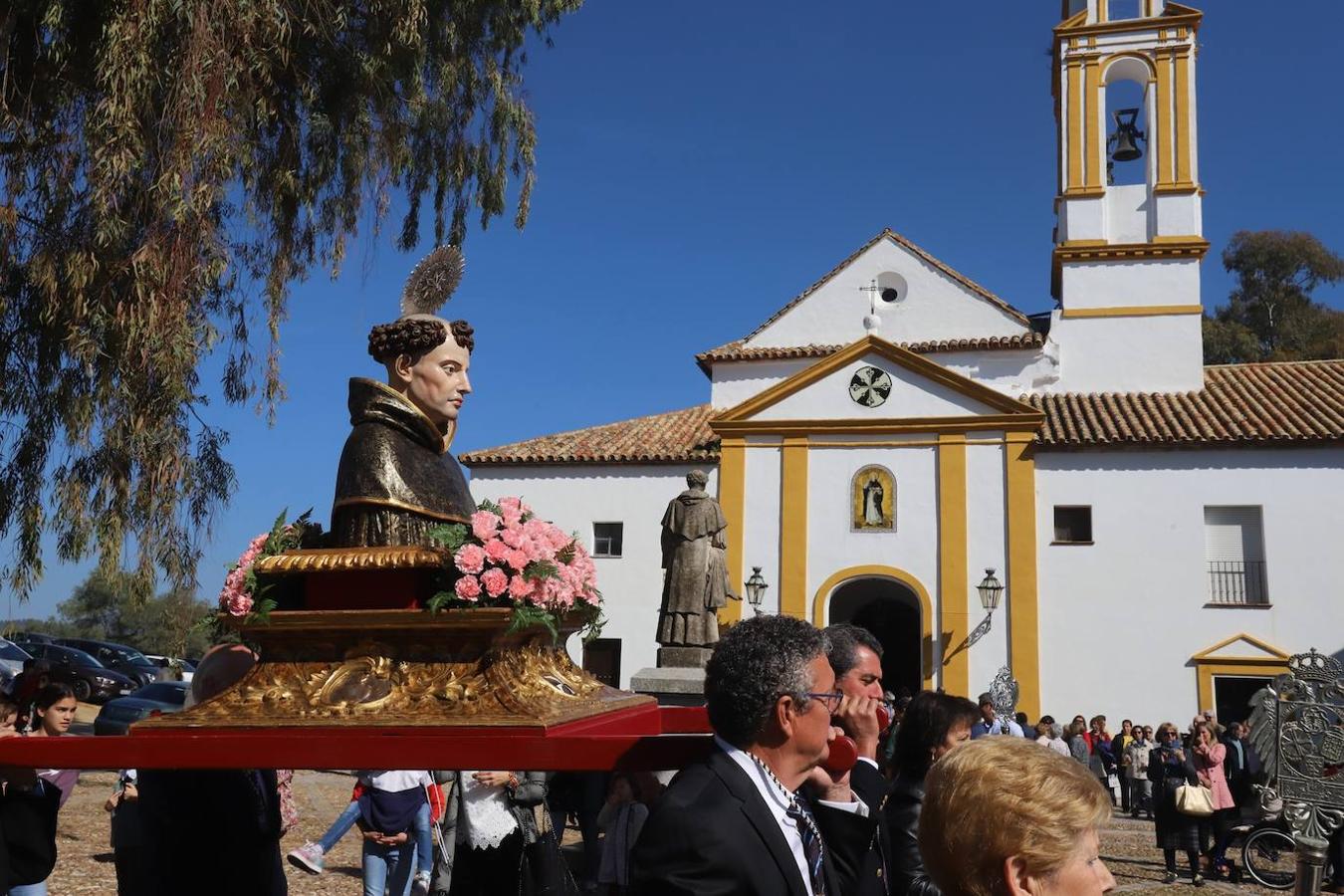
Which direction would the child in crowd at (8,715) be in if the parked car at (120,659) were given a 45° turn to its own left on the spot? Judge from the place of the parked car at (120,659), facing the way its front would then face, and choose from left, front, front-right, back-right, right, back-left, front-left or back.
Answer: right

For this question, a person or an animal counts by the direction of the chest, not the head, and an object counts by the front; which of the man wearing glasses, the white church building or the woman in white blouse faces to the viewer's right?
the man wearing glasses

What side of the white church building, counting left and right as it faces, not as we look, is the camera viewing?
front

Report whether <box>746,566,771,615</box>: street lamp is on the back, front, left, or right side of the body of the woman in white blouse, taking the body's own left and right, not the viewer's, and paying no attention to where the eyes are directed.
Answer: back

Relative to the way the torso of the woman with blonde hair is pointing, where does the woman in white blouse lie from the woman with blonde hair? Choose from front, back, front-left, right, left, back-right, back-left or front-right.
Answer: back-left

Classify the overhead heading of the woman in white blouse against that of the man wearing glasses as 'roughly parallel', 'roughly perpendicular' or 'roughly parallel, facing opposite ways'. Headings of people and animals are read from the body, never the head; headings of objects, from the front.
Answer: roughly perpendicular

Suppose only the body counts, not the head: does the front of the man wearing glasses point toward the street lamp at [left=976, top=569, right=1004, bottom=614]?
no

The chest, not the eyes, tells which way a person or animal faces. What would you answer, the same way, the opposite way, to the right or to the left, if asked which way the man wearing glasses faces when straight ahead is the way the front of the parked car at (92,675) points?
the same way

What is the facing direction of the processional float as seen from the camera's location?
facing to the right of the viewer

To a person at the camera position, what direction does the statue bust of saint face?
facing to the right of the viewer

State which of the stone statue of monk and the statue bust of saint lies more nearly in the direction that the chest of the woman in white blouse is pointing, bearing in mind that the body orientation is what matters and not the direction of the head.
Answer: the statue bust of saint
